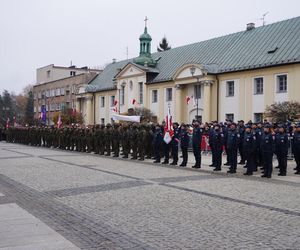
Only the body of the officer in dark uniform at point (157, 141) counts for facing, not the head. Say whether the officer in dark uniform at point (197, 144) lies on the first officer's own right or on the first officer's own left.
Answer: on the first officer's own left

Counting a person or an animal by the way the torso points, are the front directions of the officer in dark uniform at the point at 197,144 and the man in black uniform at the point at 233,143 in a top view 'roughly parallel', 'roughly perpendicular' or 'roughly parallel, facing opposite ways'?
roughly parallel

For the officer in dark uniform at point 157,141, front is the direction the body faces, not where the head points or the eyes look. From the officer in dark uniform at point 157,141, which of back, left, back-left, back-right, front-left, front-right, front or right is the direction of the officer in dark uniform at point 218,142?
left

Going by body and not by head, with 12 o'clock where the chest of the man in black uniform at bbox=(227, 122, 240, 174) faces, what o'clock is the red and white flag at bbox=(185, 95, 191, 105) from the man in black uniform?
The red and white flag is roughly at 4 o'clock from the man in black uniform.

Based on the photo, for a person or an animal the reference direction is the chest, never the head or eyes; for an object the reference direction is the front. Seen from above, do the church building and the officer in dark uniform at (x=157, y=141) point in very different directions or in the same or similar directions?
same or similar directions

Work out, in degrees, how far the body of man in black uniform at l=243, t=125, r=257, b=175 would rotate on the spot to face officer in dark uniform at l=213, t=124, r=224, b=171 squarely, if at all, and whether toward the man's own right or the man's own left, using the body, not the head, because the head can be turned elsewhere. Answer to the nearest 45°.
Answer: approximately 90° to the man's own right

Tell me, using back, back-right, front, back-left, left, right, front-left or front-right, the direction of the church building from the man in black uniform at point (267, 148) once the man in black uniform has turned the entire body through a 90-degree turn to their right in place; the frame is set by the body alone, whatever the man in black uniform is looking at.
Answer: front-right

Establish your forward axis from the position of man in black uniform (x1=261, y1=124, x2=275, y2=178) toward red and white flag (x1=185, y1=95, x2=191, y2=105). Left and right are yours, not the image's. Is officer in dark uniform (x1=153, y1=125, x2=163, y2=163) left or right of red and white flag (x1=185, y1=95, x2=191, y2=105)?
left

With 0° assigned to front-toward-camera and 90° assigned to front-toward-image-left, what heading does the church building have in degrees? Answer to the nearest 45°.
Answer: approximately 45°

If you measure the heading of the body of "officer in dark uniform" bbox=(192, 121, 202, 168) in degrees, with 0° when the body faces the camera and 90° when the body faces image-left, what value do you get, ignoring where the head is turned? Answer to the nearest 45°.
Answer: approximately 45°

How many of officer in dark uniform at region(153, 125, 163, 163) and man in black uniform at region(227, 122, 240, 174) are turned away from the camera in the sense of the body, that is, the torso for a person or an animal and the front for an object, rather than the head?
0

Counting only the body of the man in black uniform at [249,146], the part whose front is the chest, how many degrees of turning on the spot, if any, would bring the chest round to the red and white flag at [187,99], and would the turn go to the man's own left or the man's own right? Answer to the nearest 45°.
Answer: approximately 135° to the man's own right

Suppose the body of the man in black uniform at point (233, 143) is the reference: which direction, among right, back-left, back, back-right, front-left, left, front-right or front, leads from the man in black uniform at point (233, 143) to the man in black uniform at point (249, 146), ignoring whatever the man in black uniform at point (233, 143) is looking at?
left

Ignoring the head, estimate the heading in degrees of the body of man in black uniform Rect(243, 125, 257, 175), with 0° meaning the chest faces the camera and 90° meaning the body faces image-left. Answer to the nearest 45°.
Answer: approximately 45°

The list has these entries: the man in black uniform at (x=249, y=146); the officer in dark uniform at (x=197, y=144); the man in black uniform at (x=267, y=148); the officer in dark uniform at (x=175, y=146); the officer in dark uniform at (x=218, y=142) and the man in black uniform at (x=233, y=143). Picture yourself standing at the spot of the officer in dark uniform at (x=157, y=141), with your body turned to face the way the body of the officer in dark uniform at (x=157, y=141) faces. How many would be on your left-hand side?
6
